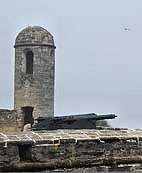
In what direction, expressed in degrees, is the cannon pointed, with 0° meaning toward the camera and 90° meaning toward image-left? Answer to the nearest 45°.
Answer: approximately 270°

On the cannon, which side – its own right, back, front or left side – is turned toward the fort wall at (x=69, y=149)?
right
